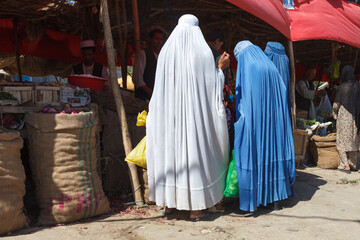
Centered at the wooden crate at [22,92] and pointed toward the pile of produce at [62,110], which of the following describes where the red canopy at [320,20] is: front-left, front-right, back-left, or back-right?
front-left

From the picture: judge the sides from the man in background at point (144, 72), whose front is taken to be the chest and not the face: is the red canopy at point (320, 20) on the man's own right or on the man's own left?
on the man's own left

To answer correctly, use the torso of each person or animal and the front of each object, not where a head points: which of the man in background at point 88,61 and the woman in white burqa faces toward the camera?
the man in background

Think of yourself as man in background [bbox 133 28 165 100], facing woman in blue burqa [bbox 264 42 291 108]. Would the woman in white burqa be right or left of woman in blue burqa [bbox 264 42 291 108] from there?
right

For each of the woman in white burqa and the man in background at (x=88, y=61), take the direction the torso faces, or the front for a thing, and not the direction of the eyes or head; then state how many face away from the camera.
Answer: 1

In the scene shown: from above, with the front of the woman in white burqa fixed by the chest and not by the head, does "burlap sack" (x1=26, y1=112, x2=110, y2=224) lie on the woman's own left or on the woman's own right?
on the woman's own left

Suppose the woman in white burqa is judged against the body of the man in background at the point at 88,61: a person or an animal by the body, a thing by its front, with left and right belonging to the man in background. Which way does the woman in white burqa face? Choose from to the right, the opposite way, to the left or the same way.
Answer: the opposite way

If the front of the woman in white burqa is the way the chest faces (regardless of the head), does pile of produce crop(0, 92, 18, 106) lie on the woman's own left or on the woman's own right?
on the woman's own left

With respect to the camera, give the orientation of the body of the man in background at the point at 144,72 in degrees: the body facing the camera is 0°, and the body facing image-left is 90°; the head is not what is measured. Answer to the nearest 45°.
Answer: approximately 315°

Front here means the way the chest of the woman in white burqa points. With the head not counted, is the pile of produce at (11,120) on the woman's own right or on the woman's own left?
on the woman's own left

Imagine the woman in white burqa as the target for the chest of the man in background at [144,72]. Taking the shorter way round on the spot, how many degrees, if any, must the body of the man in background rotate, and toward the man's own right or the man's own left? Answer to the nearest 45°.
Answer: approximately 45° to the man's own right

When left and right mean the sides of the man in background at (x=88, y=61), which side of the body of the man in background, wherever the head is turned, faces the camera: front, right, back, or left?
front

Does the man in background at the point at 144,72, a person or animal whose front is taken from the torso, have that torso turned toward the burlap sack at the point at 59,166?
no

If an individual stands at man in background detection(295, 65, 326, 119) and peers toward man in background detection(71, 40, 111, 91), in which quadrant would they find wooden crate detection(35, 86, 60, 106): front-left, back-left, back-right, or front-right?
front-left

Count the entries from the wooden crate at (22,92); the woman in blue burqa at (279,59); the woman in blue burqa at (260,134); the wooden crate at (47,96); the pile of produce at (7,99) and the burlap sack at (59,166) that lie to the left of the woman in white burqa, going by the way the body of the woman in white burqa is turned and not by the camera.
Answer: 4

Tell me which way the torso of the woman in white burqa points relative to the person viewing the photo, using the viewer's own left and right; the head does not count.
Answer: facing away from the viewer
